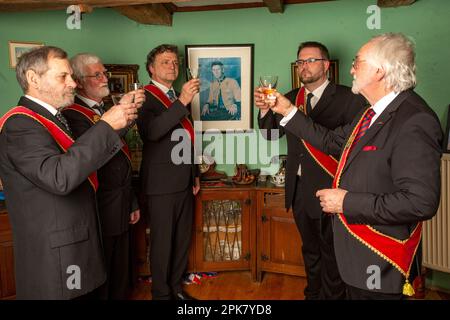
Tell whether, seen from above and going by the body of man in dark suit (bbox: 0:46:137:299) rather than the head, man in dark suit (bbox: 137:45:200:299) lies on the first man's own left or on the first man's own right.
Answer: on the first man's own left

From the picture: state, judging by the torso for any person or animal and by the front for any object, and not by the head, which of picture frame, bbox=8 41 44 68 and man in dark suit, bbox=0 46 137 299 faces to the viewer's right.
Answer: the man in dark suit

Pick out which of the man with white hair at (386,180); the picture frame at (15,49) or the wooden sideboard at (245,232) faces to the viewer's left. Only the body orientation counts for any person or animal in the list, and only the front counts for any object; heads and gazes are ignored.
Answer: the man with white hair

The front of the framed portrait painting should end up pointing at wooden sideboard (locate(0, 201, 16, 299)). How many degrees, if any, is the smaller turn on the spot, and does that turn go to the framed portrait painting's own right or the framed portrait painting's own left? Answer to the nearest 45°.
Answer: approximately 45° to the framed portrait painting's own right

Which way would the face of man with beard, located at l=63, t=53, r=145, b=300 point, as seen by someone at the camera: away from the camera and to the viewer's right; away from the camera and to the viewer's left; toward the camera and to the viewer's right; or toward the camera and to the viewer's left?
toward the camera and to the viewer's right

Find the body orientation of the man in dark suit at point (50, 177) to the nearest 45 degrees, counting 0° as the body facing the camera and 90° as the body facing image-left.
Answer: approximately 270°

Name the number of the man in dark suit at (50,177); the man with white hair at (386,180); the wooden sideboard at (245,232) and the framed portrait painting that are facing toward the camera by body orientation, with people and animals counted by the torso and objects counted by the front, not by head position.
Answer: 2

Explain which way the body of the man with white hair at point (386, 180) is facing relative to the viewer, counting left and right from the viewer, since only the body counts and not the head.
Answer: facing to the left of the viewer

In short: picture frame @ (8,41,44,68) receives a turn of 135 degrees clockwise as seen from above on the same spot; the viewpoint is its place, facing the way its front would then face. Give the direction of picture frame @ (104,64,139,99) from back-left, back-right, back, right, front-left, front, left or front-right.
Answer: back-right
